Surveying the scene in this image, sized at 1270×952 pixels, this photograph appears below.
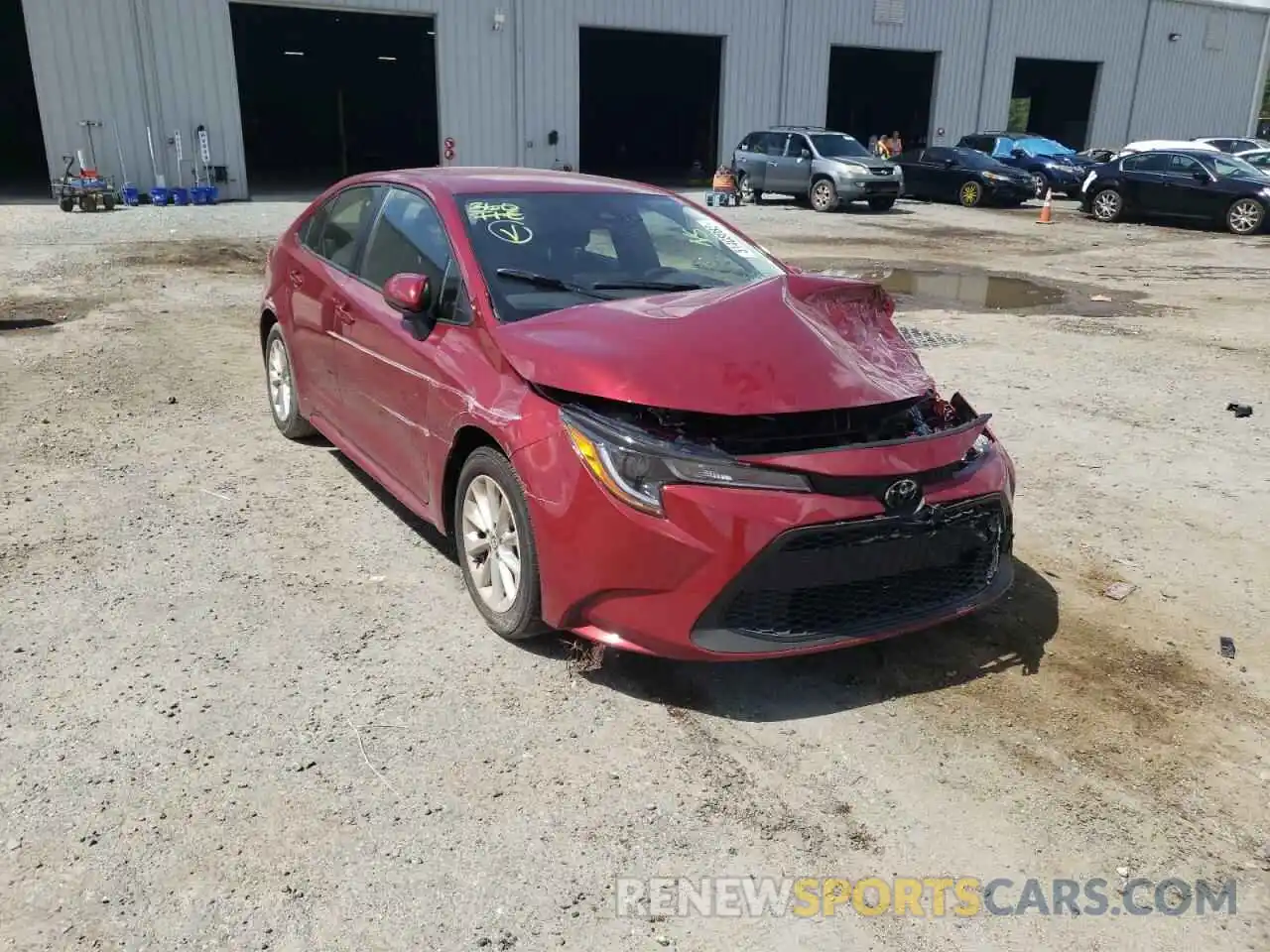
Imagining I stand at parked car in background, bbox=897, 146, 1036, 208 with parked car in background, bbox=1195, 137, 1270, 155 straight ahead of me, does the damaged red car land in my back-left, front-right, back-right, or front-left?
back-right

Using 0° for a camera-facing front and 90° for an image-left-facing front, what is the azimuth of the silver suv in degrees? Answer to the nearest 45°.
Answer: approximately 315°

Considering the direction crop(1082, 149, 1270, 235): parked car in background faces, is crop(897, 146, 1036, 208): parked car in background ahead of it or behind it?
behind

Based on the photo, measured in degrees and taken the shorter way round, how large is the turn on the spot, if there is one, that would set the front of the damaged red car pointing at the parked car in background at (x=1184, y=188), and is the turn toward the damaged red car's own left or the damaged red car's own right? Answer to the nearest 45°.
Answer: approximately 90° to the damaged red car's own left

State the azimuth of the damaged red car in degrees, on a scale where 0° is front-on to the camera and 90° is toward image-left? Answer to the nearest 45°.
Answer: approximately 315°

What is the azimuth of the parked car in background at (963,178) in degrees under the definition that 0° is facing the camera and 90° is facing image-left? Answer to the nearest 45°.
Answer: approximately 315°

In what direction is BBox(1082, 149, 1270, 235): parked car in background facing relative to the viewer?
to the viewer's right

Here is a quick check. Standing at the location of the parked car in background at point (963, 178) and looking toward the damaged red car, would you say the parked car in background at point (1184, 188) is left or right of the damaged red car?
left

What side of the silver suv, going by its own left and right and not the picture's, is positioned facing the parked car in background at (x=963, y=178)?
left

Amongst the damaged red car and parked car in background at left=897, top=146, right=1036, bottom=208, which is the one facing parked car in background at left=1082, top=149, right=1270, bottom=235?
parked car in background at left=897, top=146, right=1036, bottom=208

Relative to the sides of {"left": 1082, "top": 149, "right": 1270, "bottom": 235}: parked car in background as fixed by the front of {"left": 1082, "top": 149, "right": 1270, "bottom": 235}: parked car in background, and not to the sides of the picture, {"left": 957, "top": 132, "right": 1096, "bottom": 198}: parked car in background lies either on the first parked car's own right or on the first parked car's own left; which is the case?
on the first parked car's own left

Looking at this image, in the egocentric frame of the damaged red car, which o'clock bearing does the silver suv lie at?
The silver suv is roughly at 8 o'clock from the damaged red car.
